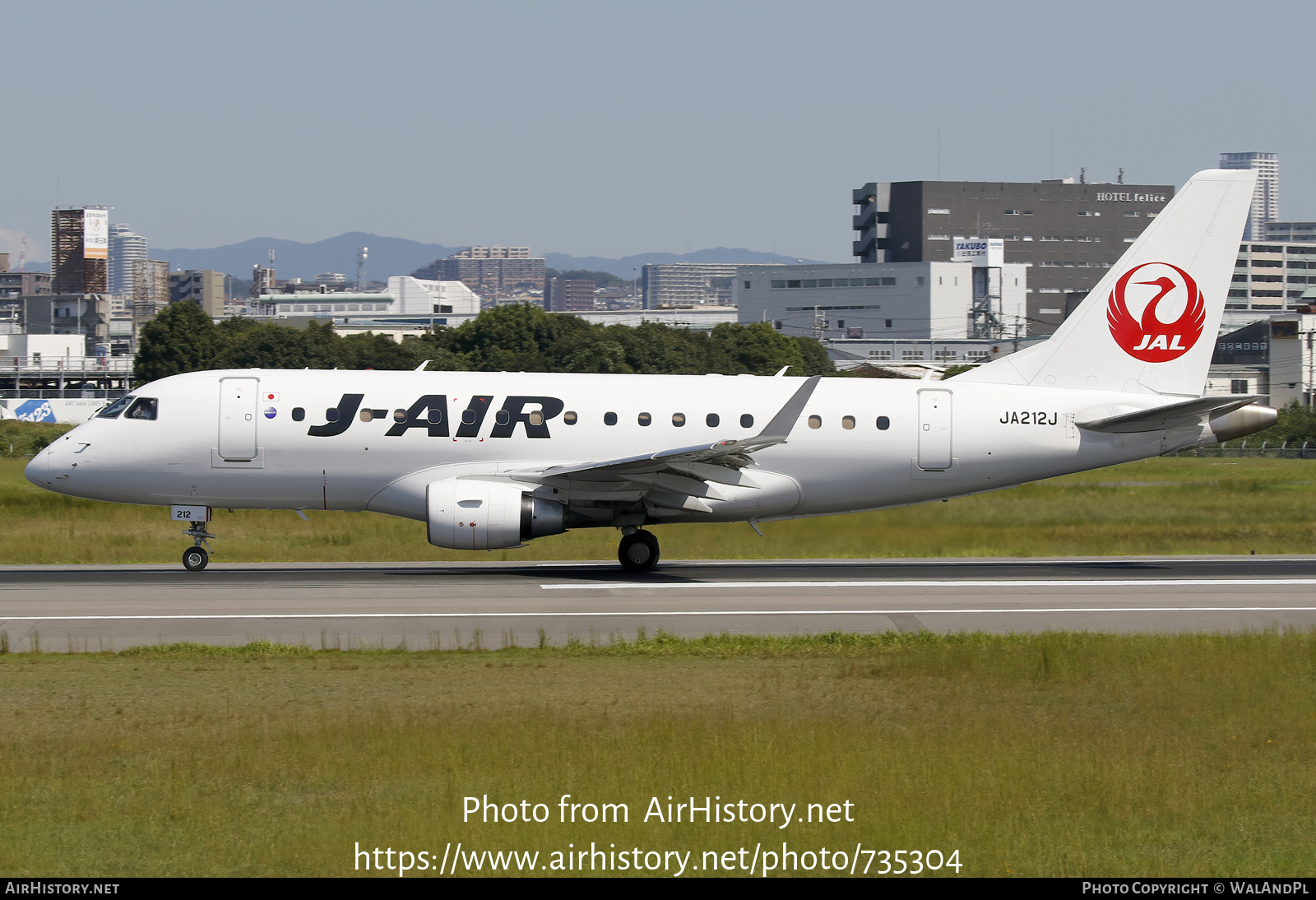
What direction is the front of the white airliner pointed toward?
to the viewer's left
